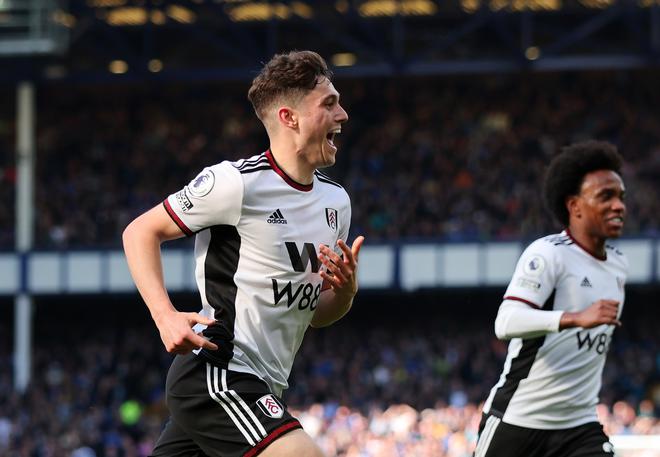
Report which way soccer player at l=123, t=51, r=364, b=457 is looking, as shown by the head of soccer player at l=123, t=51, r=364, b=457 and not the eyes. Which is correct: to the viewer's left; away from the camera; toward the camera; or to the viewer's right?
to the viewer's right

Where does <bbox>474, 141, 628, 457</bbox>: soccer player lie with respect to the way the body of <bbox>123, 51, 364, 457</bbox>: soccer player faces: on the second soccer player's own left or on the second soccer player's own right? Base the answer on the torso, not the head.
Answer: on the second soccer player's own left

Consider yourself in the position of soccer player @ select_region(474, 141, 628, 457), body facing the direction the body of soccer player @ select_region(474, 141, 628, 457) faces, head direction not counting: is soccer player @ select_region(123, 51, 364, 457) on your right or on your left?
on your right

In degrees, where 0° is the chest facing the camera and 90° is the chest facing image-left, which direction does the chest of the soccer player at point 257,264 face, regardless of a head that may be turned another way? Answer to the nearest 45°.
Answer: approximately 315°

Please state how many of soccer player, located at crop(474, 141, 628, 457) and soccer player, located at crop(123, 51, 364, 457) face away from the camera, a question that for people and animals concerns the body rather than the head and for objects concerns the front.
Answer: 0

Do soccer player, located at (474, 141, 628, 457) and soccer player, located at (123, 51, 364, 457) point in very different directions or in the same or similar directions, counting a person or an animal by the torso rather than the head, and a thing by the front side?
same or similar directions
